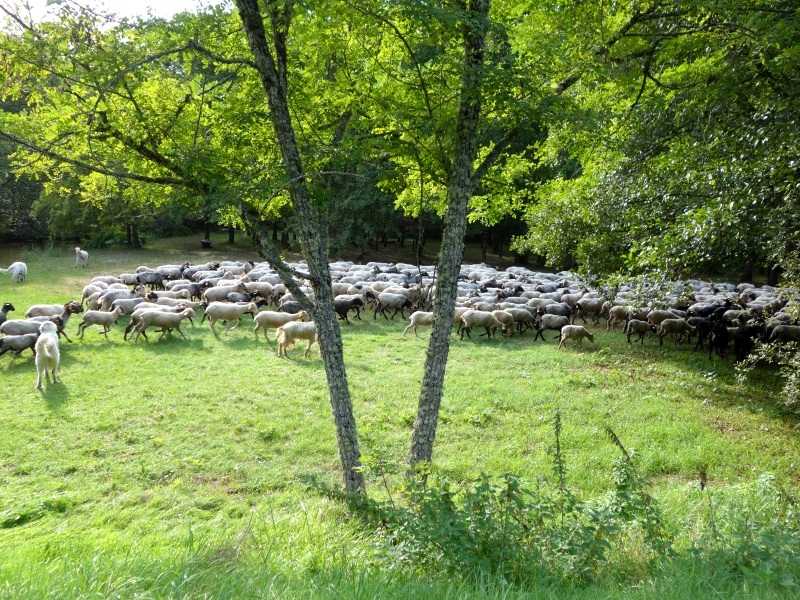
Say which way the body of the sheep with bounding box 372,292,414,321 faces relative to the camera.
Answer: to the viewer's right

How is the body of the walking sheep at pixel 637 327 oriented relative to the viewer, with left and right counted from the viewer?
facing to the right of the viewer

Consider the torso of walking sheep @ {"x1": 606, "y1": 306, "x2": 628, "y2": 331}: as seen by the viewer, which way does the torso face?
to the viewer's right

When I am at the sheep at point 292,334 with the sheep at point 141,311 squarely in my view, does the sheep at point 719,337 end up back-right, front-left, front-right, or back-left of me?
back-right

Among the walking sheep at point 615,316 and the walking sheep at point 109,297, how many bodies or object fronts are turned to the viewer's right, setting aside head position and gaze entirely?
2

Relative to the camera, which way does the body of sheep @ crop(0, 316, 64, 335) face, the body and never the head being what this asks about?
to the viewer's right

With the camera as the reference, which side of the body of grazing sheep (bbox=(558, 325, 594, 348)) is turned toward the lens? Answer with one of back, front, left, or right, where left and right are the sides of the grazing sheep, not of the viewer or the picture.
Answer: right

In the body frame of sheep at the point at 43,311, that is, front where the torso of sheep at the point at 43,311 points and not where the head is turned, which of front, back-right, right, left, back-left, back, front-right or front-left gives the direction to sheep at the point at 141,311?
front-right

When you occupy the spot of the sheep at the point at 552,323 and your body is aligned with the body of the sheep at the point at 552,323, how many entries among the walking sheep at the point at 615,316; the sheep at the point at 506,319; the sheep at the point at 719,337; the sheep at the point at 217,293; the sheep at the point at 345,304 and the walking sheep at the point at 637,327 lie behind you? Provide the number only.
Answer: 3
